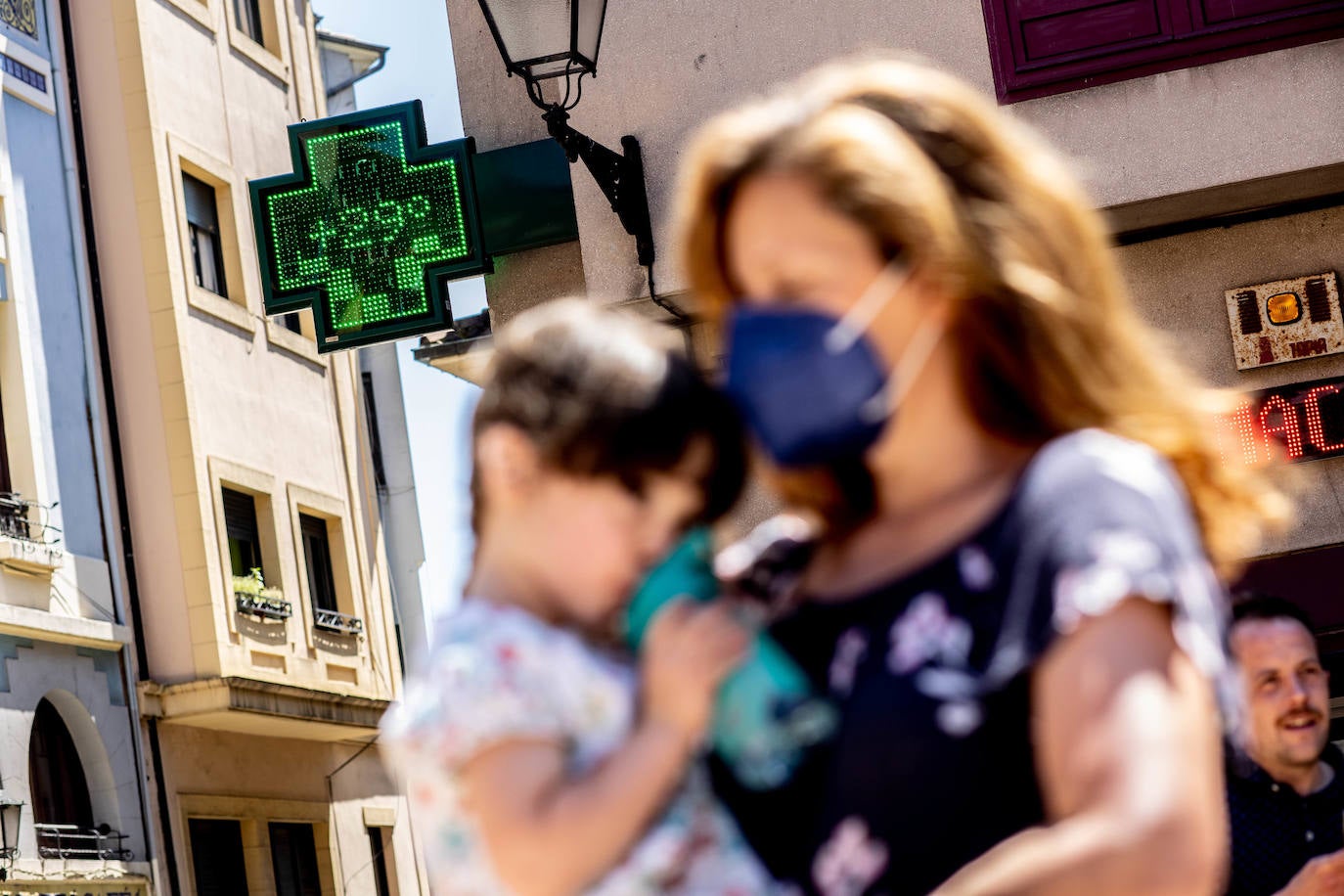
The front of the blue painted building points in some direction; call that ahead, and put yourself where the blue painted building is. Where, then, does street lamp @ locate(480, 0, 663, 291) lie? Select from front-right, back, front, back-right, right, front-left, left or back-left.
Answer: front-right

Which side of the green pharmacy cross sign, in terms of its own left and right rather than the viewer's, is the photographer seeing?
front

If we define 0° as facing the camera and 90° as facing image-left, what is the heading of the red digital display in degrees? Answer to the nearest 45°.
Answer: approximately 0°

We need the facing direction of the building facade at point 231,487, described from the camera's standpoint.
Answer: facing the viewer and to the right of the viewer

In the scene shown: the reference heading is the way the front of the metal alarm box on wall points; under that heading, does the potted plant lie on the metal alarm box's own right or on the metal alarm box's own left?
on the metal alarm box's own right

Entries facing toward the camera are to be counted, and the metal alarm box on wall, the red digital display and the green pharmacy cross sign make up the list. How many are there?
3

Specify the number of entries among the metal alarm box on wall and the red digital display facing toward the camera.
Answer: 2

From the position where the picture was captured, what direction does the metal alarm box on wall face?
facing the viewer

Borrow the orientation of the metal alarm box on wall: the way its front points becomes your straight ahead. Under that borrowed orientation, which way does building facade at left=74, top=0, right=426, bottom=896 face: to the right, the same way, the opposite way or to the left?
to the left

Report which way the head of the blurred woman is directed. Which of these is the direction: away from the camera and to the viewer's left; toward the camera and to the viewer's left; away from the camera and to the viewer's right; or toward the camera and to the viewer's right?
toward the camera and to the viewer's left

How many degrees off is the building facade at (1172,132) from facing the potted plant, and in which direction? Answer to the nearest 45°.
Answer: approximately 135° to its right

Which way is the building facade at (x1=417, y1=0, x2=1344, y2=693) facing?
toward the camera

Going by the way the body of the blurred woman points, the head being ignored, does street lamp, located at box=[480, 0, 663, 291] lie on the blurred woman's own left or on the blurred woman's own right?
on the blurred woman's own right

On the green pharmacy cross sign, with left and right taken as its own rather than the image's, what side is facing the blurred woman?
front

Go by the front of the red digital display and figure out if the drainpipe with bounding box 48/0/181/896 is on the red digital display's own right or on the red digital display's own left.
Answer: on the red digital display's own right
